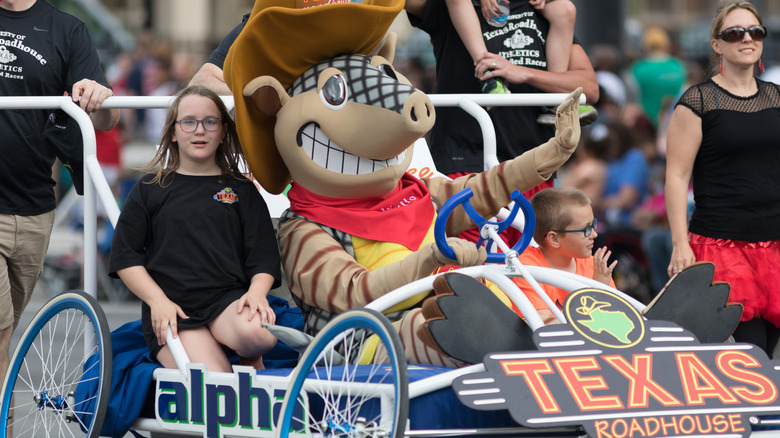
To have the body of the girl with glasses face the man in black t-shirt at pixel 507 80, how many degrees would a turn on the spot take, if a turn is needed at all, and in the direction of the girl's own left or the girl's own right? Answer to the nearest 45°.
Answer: approximately 135° to the girl's own left

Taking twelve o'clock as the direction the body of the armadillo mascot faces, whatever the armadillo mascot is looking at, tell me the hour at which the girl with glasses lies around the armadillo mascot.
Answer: The girl with glasses is roughly at 4 o'clock from the armadillo mascot.

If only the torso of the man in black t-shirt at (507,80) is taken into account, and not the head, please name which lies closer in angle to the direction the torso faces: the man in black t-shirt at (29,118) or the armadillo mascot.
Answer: the armadillo mascot

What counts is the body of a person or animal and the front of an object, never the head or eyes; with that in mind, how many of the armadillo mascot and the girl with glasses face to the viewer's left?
0

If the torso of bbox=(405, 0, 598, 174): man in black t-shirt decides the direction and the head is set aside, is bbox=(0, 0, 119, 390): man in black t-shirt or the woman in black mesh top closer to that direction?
the woman in black mesh top

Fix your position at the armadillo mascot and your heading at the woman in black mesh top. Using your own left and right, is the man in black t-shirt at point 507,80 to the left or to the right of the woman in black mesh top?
left

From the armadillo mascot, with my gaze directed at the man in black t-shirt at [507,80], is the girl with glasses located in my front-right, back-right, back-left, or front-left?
back-left

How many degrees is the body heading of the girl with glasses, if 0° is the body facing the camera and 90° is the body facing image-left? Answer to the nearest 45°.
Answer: approximately 0°

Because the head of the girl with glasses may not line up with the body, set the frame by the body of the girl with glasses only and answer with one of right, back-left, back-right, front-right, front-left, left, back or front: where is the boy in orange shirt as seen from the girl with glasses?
left
